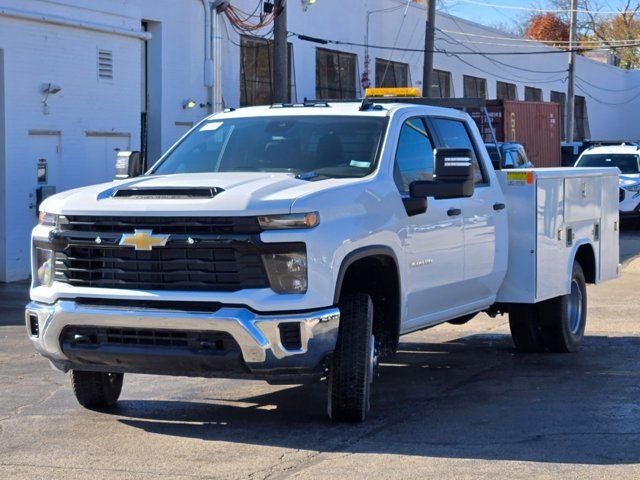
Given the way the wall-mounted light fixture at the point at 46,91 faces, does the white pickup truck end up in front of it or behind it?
in front

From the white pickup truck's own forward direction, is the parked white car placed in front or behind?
behind

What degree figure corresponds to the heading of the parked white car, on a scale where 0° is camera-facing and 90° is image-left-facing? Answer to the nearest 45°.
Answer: approximately 0°

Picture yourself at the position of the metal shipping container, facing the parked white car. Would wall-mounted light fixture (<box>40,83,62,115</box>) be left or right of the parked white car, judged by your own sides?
right

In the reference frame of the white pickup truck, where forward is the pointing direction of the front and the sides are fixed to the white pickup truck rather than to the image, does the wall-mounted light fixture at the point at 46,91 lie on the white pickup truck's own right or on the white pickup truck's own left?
on the white pickup truck's own right

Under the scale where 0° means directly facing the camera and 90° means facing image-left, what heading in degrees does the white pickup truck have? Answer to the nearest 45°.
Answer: approximately 45°

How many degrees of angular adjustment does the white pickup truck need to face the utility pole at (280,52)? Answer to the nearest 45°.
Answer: approximately 135° to its right

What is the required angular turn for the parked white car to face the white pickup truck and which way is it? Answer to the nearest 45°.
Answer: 0° — it already faces it

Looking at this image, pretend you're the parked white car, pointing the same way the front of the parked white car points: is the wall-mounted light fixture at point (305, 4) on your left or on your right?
on your right

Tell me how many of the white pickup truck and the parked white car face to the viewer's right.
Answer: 0

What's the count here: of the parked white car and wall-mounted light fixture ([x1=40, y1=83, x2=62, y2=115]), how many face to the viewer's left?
0
